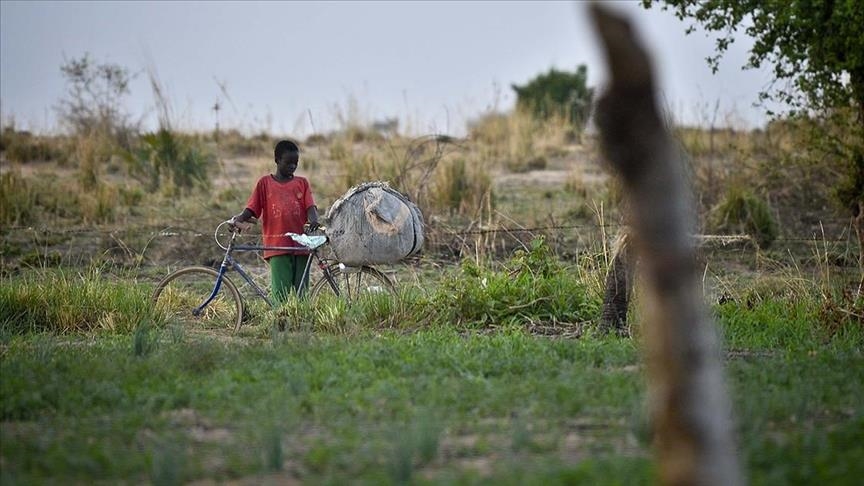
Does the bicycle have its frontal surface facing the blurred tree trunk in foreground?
no

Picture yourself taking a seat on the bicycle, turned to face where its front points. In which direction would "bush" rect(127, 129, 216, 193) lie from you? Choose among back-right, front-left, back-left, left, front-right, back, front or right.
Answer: right

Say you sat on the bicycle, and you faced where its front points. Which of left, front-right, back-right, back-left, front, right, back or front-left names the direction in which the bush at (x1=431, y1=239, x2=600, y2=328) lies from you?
back

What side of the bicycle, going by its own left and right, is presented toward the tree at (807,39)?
back

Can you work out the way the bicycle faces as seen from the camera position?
facing to the left of the viewer

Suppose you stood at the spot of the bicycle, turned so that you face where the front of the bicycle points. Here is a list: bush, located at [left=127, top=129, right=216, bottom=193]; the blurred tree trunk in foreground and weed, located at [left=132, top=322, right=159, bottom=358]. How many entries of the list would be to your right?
1

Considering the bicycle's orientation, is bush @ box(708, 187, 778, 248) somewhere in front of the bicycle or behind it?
behind

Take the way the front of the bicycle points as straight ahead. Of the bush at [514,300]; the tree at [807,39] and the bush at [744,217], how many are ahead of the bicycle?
0

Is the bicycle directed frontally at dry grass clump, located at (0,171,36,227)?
no

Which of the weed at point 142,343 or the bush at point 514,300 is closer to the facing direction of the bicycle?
the weed
